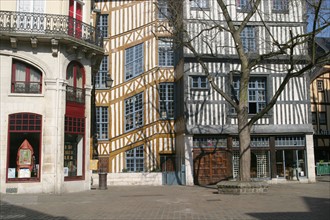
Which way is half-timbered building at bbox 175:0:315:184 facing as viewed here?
toward the camera

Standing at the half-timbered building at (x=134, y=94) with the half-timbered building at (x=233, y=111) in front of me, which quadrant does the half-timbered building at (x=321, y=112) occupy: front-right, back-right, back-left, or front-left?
front-left

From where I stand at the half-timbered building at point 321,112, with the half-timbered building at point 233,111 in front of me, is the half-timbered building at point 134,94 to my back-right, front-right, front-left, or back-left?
front-right

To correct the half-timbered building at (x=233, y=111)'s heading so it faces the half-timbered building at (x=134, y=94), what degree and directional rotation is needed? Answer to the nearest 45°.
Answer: approximately 90° to its right

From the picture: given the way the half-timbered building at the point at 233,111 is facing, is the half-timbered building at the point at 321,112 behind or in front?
behind
